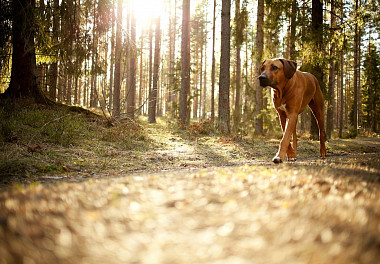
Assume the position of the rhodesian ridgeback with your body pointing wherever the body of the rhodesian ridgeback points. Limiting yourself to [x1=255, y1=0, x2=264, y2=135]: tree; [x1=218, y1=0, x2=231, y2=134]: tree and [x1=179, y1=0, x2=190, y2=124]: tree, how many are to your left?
0

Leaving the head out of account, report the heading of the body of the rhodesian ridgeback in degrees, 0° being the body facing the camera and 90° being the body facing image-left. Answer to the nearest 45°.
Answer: approximately 45°

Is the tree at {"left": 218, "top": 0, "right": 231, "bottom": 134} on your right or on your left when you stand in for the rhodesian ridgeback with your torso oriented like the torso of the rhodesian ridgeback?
on your right

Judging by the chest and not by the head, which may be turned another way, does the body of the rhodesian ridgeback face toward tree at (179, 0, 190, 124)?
no

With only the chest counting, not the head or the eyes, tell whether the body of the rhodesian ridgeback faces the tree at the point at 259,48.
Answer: no

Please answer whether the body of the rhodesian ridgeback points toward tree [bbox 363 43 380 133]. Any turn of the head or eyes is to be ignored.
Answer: no
